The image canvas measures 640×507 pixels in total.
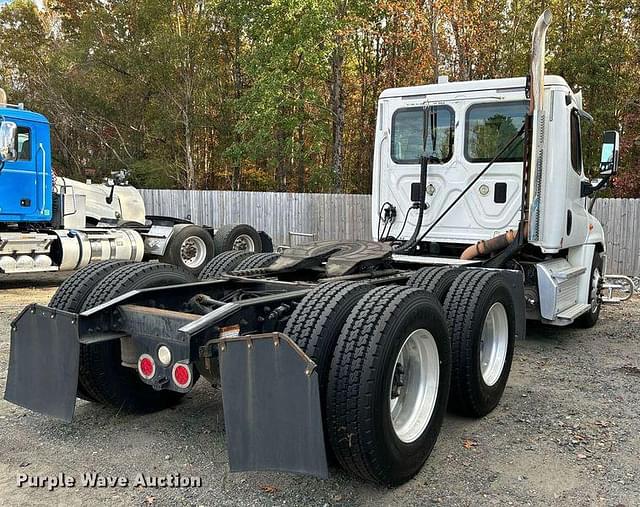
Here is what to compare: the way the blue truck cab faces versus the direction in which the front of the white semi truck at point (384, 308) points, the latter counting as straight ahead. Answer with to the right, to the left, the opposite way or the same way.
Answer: the opposite way

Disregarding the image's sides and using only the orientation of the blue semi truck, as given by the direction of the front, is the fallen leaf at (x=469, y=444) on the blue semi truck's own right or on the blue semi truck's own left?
on the blue semi truck's own left

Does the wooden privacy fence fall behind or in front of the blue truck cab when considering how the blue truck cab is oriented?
behind

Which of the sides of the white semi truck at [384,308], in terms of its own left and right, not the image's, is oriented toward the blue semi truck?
left

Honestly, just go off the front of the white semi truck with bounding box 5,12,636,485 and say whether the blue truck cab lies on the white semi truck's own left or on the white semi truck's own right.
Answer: on the white semi truck's own left

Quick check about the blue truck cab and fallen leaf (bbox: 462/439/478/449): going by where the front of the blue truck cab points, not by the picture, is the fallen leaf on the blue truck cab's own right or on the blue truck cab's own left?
on the blue truck cab's own left

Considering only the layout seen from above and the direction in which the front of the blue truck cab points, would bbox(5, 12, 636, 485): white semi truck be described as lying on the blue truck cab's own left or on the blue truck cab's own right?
on the blue truck cab's own left

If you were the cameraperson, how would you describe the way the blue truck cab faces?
facing the viewer and to the left of the viewer

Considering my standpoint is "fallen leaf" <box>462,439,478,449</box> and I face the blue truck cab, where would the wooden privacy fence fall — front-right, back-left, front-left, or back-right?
front-right

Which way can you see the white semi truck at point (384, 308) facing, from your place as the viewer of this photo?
facing away from the viewer and to the right of the viewer

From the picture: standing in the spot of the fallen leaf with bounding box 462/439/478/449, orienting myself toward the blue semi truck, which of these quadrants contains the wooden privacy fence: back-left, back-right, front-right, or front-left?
front-right
